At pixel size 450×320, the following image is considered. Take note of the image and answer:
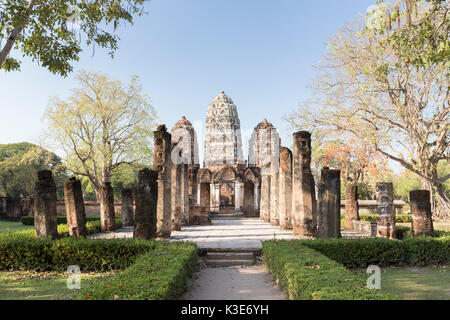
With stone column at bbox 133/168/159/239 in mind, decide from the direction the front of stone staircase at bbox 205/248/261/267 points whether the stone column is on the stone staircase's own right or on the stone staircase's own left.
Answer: on the stone staircase's own right

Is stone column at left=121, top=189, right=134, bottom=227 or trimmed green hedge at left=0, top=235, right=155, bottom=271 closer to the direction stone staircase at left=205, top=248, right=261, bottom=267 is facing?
the trimmed green hedge

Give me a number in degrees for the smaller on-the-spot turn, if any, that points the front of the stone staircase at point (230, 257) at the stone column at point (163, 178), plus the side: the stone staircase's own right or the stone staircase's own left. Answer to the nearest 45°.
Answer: approximately 135° to the stone staircase's own right

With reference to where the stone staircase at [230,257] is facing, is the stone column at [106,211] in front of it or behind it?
behind

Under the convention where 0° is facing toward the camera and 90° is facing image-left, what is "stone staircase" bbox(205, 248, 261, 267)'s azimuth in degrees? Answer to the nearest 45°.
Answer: approximately 0°

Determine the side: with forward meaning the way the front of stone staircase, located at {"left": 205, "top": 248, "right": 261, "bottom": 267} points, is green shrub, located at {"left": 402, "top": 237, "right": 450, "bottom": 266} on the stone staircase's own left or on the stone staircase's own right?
on the stone staircase's own left

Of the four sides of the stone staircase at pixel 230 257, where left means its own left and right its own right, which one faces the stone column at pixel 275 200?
back

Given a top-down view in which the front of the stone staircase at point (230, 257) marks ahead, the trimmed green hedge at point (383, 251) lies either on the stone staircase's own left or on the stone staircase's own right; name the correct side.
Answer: on the stone staircase's own left

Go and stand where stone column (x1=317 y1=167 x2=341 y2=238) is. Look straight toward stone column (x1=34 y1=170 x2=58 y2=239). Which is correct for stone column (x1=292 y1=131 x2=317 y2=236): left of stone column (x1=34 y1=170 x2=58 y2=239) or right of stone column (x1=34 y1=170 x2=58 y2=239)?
right

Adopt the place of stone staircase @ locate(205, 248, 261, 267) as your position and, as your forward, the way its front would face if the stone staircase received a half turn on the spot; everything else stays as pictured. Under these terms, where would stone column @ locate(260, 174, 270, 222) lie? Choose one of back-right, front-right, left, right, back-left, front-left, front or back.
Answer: front
